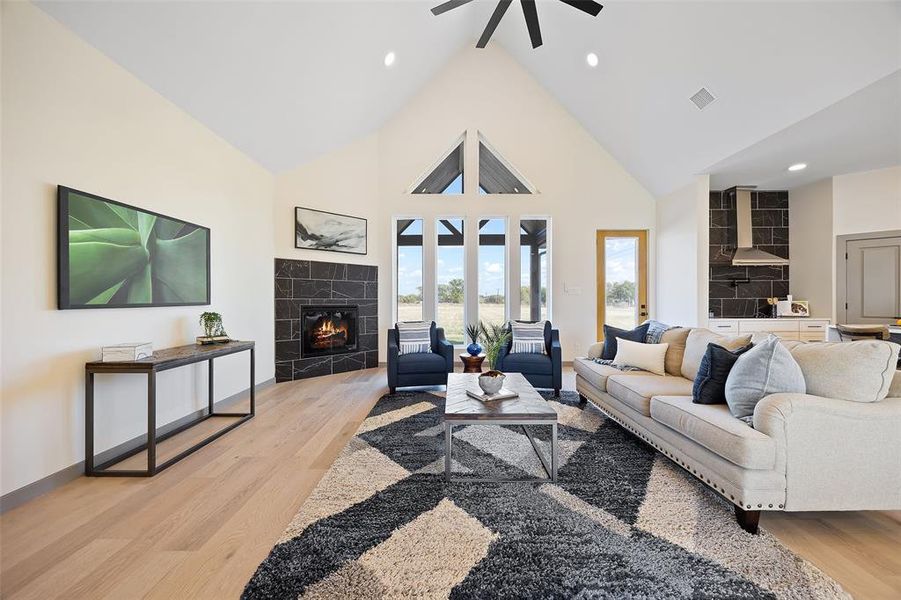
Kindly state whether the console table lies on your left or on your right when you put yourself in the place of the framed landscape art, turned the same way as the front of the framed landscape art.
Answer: on your right

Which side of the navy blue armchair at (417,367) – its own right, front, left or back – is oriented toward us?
front

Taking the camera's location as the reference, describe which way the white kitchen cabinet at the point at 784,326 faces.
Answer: facing the viewer

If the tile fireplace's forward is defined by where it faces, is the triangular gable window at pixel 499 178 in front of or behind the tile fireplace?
in front

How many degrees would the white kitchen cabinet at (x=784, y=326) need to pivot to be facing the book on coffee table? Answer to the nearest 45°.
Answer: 0° — it already faces it

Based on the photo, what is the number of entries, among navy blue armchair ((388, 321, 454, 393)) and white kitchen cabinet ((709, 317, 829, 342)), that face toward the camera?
2

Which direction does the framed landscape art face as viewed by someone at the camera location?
facing the viewer and to the right of the viewer

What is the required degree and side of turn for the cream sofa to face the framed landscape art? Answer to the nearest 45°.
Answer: approximately 45° to its right

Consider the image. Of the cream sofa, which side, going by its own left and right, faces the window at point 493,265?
right

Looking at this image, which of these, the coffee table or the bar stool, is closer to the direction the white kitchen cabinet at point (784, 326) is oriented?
the coffee table

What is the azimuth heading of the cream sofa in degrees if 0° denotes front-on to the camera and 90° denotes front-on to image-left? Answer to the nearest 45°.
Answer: approximately 45°

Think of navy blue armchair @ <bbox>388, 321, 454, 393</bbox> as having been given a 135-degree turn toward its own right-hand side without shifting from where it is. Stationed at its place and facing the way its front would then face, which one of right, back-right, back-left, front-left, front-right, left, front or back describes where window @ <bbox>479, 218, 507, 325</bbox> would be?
right

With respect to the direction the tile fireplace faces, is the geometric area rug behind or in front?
in front
